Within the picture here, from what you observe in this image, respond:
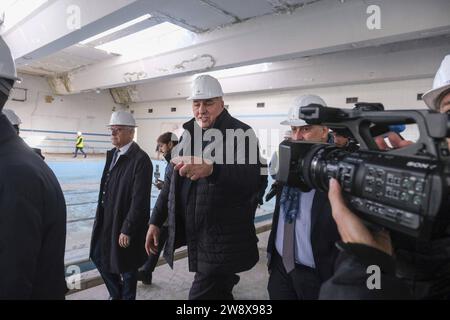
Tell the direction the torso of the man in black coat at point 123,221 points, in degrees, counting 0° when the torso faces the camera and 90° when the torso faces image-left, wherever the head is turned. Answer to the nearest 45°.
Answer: approximately 45°

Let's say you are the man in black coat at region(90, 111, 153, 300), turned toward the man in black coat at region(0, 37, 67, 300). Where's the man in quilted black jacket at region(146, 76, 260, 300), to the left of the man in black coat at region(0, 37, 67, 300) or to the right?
left

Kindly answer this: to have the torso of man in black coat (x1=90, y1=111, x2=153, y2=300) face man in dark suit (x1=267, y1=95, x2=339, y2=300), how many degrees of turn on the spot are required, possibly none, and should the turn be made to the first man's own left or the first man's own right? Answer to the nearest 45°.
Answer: approximately 90° to the first man's own left

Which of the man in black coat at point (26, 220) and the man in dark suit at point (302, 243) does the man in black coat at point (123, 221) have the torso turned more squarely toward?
the man in black coat

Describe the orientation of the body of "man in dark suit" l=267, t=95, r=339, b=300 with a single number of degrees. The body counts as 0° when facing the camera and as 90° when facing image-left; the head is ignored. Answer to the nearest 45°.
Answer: approximately 45°

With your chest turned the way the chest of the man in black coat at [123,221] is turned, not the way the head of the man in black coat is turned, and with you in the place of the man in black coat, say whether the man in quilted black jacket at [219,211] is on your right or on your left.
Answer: on your left
